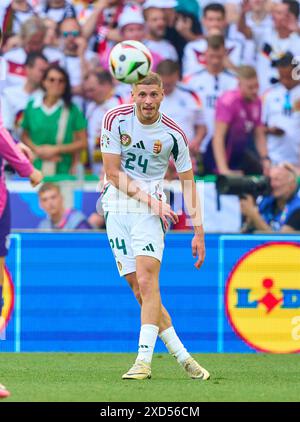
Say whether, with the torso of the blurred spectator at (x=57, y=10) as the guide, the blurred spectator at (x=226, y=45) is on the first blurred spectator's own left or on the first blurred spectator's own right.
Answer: on the first blurred spectator's own left

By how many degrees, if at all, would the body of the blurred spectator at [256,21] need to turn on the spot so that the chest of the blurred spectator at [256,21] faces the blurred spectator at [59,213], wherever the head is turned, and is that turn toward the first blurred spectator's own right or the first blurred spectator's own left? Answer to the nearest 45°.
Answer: approximately 45° to the first blurred spectator's own right

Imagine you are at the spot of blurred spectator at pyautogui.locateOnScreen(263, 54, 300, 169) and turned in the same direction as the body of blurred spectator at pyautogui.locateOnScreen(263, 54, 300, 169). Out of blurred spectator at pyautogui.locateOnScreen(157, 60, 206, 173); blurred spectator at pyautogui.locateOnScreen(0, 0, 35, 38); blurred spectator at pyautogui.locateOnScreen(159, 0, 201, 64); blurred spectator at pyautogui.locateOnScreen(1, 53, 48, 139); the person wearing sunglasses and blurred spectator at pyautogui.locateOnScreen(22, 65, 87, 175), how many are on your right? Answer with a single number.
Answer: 6

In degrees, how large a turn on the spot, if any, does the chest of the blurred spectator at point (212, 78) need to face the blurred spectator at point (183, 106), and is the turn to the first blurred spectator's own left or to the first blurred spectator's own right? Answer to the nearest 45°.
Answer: approximately 45° to the first blurred spectator's own right

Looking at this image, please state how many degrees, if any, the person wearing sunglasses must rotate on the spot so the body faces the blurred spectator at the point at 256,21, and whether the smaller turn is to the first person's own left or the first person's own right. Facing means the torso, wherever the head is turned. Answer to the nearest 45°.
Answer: approximately 90° to the first person's own left

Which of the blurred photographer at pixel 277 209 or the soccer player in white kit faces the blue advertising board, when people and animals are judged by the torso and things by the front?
the blurred photographer
